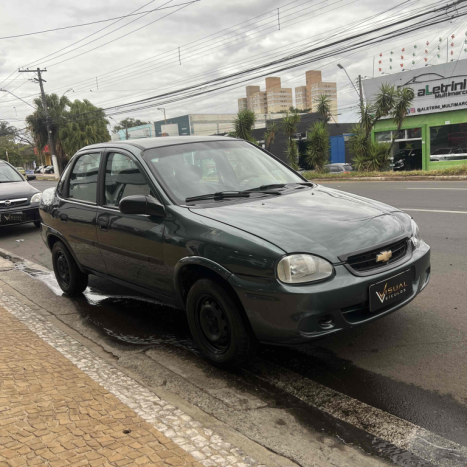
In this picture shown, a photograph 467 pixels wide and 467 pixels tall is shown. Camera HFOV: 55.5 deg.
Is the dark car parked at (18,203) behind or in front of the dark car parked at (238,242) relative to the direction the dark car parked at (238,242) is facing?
behind

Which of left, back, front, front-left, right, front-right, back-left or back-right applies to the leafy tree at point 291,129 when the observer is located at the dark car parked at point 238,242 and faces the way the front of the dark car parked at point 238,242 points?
back-left

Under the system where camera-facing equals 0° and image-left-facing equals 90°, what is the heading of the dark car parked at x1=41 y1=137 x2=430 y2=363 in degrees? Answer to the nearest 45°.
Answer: approximately 315°

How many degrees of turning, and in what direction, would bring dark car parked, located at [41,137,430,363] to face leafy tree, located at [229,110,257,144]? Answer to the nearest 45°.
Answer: approximately 135° to its left

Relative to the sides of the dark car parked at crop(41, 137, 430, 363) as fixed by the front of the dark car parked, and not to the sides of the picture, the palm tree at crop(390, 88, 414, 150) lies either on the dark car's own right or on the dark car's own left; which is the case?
on the dark car's own left

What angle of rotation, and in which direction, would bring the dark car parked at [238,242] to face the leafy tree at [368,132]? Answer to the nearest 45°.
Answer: approximately 135° to its left

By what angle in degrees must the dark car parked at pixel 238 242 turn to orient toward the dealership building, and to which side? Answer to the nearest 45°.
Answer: approximately 90° to its left

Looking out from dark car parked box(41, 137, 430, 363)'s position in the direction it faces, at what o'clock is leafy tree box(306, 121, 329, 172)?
The leafy tree is roughly at 8 o'clock from the dark car parked.
